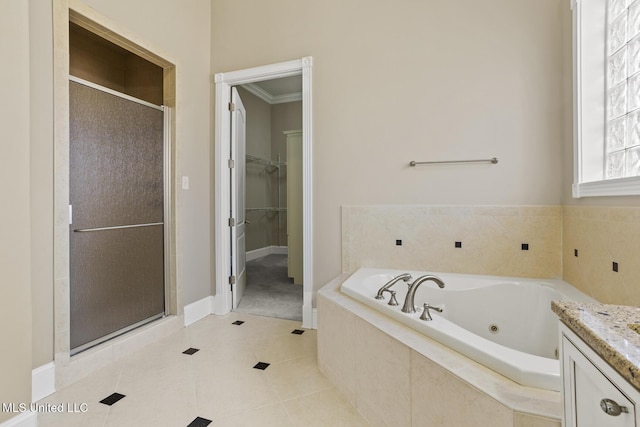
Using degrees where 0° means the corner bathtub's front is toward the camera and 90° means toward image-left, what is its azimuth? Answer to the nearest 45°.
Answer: approximately 45°

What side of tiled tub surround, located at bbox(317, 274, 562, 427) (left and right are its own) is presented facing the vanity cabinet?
left

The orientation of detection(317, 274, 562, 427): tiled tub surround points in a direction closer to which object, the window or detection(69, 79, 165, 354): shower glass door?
the shower glass door

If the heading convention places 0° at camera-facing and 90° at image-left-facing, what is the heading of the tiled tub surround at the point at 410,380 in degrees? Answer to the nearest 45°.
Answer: approximately 45°

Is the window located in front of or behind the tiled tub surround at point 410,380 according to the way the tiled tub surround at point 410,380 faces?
behind

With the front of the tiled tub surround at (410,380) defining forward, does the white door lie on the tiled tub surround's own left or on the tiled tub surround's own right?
on the tiled tub surround's own right

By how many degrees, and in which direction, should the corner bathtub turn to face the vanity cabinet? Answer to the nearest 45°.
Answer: approximately 45° to its left
